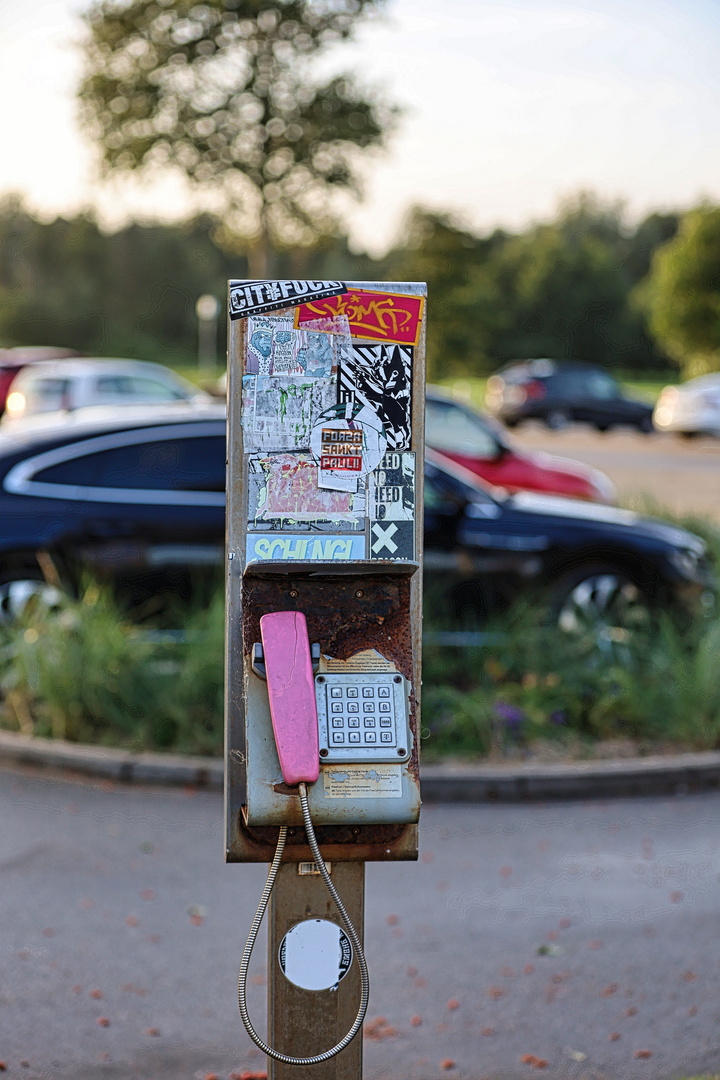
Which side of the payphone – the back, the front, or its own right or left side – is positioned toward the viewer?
front

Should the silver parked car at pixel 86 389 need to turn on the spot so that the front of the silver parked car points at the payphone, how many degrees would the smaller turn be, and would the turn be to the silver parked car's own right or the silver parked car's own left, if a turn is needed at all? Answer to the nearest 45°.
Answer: approximately 90° to the silver parked car's own right

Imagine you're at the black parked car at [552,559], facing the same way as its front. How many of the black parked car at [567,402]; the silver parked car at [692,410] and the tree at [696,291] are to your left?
3

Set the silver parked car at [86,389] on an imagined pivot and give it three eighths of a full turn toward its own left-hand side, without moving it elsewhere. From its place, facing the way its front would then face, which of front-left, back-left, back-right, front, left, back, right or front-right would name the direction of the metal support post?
back-left

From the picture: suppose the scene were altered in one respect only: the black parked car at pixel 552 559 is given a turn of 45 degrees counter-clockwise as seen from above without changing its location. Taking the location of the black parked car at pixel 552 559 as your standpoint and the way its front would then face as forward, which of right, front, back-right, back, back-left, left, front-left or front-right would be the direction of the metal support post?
back-right

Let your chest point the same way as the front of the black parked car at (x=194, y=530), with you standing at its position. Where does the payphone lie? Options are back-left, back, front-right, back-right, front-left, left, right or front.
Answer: right

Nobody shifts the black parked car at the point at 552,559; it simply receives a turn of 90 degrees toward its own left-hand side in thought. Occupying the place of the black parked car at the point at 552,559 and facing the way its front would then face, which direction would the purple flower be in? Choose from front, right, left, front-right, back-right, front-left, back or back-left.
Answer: back

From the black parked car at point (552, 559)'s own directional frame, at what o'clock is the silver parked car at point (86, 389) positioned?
The silver parked car is roughly at 8 o'clock from the black parked car.

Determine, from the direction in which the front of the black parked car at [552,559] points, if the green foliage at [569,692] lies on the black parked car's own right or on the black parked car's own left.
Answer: on the black parked car's own right

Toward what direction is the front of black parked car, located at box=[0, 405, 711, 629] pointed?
to the viewer's right

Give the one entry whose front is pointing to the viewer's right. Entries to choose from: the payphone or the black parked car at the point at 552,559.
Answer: the black parked car

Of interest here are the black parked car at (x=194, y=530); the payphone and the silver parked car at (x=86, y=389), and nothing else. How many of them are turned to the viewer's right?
2

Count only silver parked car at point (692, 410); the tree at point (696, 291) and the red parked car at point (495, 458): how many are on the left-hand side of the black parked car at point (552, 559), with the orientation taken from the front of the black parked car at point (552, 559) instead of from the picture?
3
